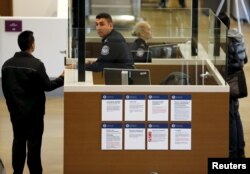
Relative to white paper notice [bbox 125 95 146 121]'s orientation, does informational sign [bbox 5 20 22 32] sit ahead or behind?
behind

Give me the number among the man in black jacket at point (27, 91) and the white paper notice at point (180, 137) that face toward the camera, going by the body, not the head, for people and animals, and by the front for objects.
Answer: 1

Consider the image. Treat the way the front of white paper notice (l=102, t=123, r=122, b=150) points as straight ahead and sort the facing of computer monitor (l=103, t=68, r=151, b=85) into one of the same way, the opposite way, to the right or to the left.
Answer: the opposite way

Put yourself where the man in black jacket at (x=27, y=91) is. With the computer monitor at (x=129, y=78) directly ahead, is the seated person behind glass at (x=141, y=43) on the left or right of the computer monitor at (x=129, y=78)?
left

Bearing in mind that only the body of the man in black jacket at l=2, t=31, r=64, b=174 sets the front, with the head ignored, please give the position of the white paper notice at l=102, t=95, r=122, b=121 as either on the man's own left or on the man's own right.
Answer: on the man's own right

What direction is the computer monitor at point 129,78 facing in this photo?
away from the camera

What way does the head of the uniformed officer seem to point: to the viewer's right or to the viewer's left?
to the viewer's left

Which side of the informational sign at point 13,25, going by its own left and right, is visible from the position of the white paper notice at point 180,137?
front

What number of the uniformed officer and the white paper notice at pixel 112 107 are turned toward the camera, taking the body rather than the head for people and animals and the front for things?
1

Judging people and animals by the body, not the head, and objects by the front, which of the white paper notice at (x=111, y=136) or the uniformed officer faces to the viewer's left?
the uniformed officer

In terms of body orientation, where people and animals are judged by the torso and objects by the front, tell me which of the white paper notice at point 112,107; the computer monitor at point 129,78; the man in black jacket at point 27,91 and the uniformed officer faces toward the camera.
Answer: the white paper notice

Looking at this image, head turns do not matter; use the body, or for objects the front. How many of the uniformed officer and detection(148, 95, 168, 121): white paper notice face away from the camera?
0
